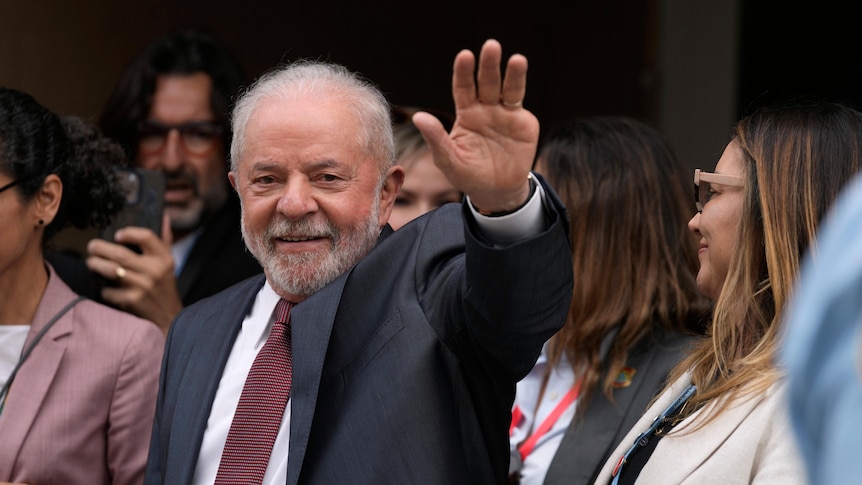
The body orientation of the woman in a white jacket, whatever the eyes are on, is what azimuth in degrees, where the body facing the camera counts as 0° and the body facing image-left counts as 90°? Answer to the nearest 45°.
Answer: approximately 90°

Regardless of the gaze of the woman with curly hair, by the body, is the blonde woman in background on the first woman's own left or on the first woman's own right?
on the first woman's own left

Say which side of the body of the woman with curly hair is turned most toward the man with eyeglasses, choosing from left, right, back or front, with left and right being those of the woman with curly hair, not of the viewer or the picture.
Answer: back

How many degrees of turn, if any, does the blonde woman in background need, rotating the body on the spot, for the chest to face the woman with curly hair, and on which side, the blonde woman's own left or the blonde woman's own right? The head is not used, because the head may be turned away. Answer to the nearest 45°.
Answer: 0° — they already face them

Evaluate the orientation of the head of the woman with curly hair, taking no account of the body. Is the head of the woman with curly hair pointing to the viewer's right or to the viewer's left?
to the viewer's left

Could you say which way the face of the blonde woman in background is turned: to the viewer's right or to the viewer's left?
to the viewer's left
